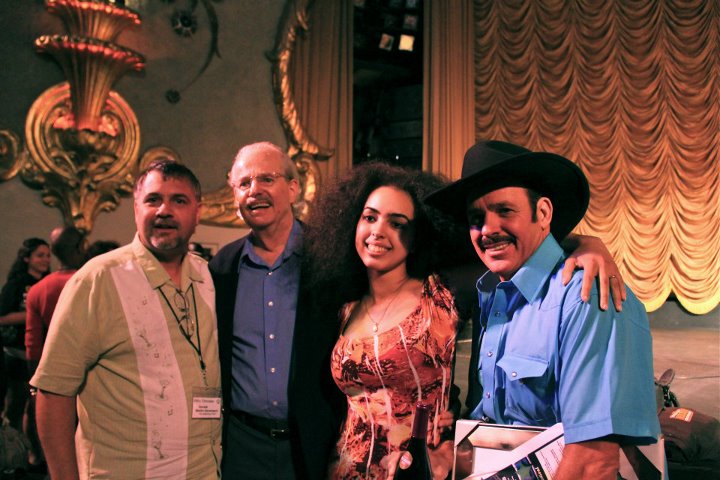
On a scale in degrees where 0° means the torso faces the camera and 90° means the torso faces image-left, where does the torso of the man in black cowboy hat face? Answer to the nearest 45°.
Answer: approximately 45°

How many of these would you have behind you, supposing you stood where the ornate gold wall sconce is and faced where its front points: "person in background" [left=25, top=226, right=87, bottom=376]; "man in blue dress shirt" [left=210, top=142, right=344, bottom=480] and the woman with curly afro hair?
0

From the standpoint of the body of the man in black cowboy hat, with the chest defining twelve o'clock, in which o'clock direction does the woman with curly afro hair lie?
The woman with curly afro hair is roughly at 3 o'clock from the man in black cowboy hat.

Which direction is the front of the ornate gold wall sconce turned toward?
toward the camera

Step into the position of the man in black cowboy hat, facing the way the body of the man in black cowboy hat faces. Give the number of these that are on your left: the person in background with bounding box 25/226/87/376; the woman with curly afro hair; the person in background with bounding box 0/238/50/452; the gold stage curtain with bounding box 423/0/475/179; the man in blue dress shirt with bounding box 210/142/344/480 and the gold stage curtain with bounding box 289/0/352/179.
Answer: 0

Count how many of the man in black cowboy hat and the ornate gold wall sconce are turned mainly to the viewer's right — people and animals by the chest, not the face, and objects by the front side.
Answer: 0

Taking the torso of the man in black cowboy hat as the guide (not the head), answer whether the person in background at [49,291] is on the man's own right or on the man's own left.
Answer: on the man's own right

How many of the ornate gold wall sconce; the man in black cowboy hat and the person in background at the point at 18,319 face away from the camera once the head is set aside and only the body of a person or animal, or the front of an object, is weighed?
0

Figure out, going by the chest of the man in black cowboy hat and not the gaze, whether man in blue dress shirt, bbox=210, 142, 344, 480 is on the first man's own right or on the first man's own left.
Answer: on the first man's own right

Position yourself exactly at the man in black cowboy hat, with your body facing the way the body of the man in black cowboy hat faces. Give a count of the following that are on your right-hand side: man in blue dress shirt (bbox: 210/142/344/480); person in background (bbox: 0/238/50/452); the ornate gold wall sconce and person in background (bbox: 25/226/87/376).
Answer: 4

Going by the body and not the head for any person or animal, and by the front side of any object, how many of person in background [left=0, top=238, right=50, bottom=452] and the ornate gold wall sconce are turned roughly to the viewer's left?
0

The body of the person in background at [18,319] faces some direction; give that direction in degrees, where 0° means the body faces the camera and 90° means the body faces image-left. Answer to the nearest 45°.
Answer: approximately 315°

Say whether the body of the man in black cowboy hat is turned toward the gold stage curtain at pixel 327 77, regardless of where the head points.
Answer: no

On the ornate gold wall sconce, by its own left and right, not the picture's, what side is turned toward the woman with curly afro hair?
front

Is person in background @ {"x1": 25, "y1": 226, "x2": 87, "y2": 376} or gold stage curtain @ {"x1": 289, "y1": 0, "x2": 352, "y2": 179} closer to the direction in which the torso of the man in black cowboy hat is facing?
the person in background

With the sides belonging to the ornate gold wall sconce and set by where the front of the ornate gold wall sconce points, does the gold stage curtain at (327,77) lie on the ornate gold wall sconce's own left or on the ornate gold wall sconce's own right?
on the ornate gold wall sconce's own left

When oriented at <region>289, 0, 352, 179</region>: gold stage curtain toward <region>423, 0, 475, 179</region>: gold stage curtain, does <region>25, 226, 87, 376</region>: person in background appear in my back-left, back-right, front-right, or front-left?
back-right

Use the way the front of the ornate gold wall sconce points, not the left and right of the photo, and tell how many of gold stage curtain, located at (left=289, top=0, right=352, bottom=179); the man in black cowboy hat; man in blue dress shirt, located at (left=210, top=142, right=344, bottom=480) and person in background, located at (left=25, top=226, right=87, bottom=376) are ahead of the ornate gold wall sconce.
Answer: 3

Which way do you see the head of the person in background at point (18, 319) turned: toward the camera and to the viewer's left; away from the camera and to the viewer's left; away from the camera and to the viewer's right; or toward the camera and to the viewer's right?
toward the camera and to the viewer's right

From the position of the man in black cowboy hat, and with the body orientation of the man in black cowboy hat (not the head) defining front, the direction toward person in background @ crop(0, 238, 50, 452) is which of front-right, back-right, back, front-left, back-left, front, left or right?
right
